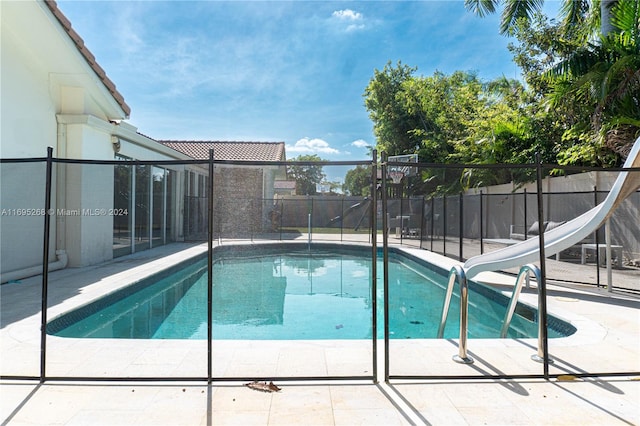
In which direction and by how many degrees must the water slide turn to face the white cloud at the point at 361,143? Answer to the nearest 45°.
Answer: approximately 45° to its right

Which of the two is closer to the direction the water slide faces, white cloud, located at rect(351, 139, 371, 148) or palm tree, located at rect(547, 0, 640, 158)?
the white cloud

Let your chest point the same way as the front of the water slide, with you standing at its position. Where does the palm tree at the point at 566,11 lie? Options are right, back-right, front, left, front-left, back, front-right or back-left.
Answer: right

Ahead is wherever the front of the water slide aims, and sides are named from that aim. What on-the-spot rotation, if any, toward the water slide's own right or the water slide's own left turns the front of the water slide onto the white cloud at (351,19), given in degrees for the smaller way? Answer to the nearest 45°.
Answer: approximately 45° to the water slide's own right

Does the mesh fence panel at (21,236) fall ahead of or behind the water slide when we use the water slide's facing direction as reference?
ahead

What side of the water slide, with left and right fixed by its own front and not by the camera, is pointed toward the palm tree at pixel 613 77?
right

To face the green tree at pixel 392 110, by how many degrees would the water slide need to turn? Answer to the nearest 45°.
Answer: approximately 45° to its right

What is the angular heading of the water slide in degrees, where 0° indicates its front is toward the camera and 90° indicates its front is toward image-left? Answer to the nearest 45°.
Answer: approximately 90°
